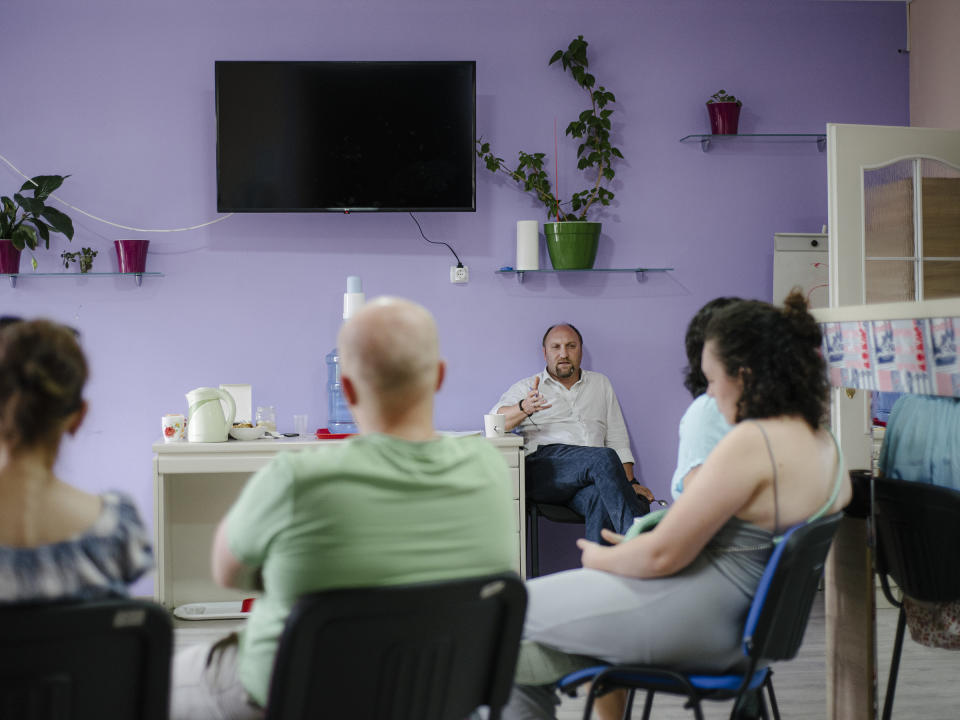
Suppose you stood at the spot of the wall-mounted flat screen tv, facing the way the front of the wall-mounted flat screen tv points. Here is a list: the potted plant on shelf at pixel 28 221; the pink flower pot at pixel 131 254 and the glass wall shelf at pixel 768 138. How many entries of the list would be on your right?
2

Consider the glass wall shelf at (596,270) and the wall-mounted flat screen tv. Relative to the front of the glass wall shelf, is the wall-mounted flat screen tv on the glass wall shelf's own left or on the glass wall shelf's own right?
on the glass wall shelf's own right

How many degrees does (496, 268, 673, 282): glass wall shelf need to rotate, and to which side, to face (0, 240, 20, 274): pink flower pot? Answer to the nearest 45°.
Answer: approximately 90° to its right

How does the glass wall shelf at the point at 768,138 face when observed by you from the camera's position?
facing the viewer

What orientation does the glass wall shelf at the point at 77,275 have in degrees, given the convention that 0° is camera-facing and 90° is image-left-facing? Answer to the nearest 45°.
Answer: approximately 0°

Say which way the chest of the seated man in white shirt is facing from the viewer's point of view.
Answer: toward the camera

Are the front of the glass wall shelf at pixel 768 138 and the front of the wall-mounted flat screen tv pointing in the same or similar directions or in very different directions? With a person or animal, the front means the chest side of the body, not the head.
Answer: same or similar directions

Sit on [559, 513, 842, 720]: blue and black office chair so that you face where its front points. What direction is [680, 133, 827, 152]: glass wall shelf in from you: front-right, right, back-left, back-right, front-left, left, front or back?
right

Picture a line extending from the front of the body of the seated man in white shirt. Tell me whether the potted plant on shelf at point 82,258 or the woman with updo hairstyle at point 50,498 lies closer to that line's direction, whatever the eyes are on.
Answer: the woman with updo hairstyle

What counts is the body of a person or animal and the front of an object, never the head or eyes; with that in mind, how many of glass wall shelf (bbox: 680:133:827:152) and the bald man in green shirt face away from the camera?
1

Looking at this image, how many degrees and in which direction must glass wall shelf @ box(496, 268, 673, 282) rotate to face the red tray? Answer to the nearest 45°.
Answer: approximately 45° to its right

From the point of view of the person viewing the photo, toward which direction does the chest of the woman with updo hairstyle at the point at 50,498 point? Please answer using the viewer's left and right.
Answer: facing away from the viewer

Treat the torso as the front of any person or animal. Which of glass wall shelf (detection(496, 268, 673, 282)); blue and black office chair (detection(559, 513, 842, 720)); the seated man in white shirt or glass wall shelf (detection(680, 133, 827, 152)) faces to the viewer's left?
the blue and black office chair

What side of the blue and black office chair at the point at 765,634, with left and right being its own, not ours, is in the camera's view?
left

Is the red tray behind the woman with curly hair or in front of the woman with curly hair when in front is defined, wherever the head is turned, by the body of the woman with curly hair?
in front

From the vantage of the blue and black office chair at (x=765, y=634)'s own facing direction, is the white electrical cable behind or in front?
in front

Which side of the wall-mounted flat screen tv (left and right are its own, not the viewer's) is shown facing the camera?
front
